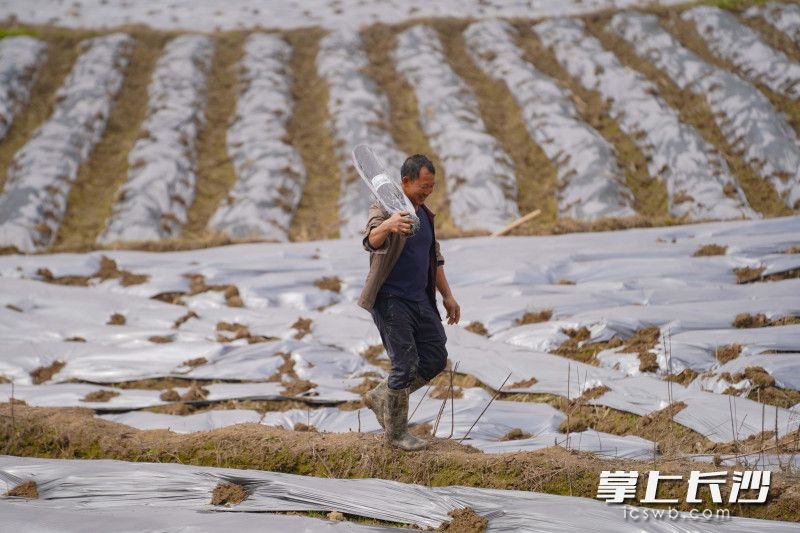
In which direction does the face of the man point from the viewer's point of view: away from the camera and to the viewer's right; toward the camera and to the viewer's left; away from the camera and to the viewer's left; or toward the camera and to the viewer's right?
toward the camera and to the viewer's right

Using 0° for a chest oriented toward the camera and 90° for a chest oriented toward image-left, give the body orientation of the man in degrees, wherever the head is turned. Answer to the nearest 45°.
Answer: approximately 315°
